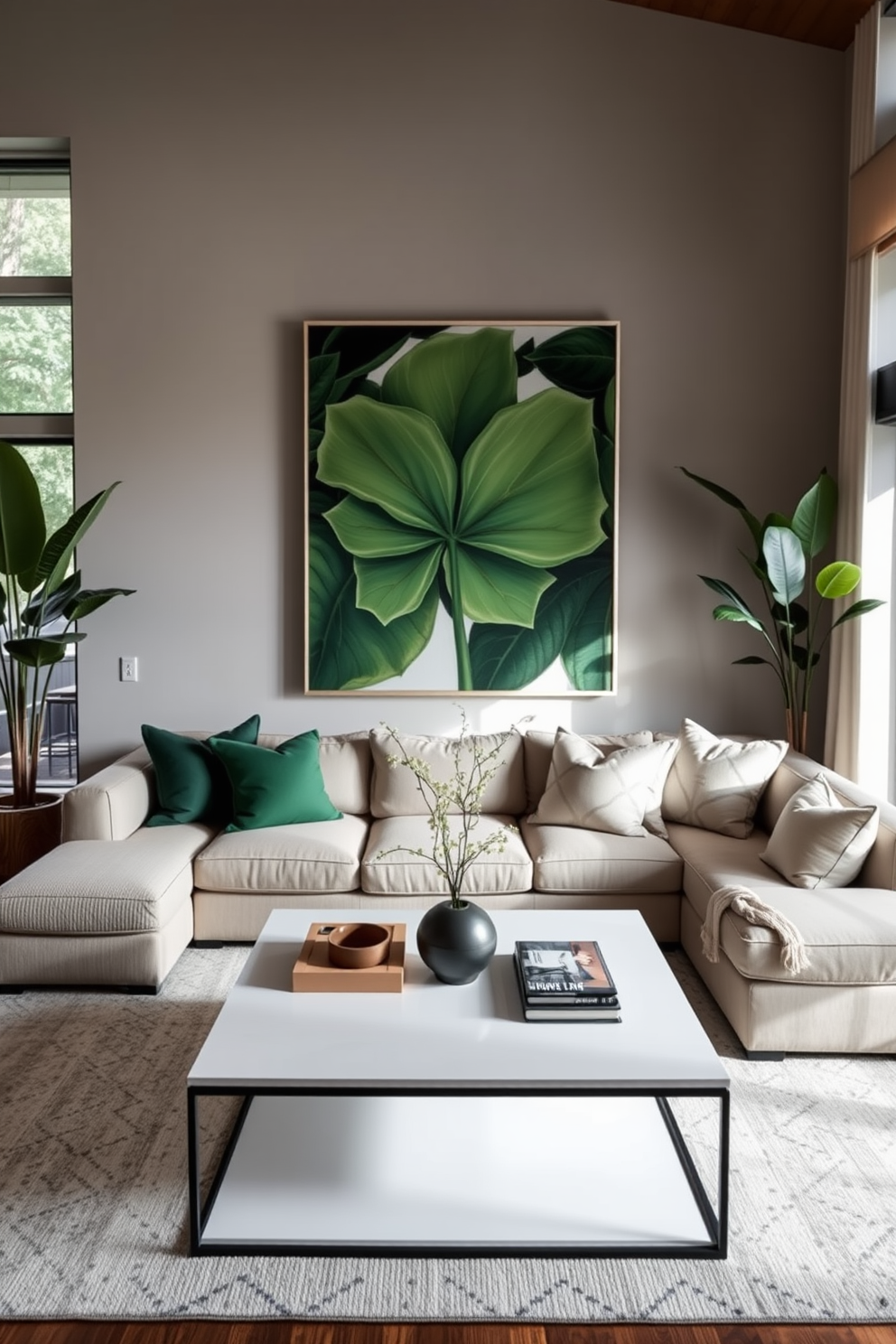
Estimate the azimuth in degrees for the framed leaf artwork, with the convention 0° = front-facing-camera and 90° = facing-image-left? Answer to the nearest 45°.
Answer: approximately 0°

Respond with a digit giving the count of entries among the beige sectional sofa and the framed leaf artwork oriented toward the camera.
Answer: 2

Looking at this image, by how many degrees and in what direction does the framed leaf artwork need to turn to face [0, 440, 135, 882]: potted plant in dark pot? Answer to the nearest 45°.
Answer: approximately 90° to its right

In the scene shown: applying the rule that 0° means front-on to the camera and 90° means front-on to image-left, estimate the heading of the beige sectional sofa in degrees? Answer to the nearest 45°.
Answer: approximately 0°

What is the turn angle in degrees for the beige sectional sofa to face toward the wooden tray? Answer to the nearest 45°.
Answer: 0° — it already faces it

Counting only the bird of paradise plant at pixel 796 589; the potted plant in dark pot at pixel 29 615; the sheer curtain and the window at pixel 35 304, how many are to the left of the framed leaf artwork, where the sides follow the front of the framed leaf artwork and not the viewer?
2

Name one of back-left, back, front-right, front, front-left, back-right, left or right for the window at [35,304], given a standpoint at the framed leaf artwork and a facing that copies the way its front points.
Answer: right

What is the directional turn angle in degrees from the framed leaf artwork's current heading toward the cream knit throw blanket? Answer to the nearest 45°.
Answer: approximately 45° to its left

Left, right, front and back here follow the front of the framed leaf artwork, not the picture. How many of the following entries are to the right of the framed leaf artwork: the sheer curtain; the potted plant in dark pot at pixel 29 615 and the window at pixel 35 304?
2
